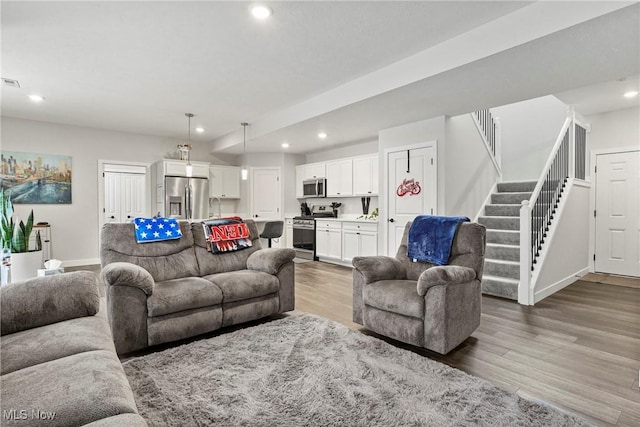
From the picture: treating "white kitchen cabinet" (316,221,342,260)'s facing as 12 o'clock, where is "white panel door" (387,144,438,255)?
The white panel door is roughly at 9 o'clock from the white kitchen cabinet.

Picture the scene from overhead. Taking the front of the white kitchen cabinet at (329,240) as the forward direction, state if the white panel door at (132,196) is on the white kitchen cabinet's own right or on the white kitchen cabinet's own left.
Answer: on the white kitchen cabinet's own right

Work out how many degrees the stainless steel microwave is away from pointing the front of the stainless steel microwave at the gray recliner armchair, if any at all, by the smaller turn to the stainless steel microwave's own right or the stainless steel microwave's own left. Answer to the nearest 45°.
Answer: approximately 45° to the stainless steel microwave's own left

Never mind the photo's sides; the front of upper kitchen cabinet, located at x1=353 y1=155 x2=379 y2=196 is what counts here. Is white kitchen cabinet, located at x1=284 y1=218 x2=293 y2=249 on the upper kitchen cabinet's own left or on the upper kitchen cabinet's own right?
on the upper kitchen cabinet's own right

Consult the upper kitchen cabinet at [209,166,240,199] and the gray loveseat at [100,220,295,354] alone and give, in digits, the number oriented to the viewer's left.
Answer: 0

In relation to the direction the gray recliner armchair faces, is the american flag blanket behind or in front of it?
in front

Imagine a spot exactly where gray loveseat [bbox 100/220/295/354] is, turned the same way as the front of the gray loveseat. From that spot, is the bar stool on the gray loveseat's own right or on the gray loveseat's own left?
on the gray loveseat's own left

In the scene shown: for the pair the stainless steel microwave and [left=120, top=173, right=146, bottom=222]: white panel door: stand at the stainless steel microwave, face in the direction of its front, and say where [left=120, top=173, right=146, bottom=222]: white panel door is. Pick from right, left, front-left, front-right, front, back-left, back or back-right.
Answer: front-right

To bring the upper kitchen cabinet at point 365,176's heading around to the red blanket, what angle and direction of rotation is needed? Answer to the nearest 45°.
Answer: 0° — it already faces it

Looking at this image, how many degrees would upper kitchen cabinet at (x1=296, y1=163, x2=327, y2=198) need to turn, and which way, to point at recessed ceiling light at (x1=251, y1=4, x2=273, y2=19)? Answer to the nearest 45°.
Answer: approximately 45° to its left

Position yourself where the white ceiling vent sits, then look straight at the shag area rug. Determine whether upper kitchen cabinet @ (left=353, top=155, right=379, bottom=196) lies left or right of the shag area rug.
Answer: left

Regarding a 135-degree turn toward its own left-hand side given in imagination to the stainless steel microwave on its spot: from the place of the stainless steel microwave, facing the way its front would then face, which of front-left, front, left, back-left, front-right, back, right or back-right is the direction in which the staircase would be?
front-right

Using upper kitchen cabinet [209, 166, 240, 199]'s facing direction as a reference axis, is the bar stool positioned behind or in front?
in front

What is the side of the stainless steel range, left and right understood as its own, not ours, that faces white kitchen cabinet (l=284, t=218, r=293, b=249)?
right
